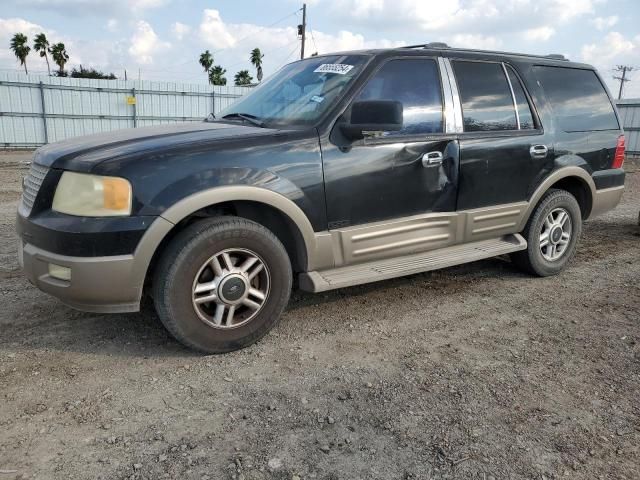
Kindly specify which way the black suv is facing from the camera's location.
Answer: facing the viewer and to the left of the viewer
